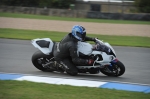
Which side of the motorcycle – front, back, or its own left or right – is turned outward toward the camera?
right

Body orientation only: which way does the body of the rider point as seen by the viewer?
to the viewer's right
